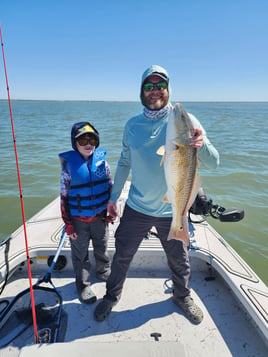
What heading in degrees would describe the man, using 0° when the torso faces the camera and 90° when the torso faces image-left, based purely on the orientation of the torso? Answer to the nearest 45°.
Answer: approximately 0°

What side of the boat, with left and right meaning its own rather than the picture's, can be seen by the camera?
back

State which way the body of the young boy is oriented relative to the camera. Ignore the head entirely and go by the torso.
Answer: toward the camera

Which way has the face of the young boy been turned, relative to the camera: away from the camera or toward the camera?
toward the camera

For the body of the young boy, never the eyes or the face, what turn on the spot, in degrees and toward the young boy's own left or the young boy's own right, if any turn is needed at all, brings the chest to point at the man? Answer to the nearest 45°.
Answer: approximately 45° to the young boy's own left

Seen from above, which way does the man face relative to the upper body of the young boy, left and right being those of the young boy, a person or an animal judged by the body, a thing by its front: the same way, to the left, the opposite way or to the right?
the same way

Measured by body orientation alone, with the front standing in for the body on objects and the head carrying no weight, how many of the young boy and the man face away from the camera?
0

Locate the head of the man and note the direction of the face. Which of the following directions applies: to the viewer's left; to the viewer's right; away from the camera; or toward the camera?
toward the camera
